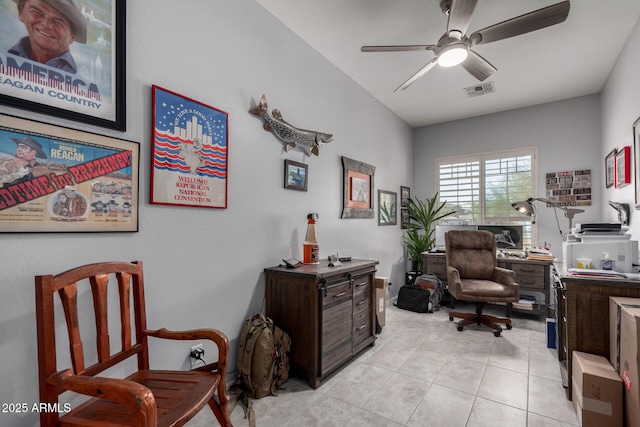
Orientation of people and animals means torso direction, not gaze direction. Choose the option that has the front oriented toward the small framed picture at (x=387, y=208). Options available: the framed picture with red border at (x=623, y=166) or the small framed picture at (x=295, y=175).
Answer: the framed picture with red border

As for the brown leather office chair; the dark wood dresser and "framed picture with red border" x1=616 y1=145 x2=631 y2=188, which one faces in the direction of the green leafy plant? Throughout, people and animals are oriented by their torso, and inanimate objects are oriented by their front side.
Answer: the framed picture with red border

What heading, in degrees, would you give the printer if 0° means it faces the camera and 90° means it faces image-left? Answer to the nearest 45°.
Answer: approximately 90°

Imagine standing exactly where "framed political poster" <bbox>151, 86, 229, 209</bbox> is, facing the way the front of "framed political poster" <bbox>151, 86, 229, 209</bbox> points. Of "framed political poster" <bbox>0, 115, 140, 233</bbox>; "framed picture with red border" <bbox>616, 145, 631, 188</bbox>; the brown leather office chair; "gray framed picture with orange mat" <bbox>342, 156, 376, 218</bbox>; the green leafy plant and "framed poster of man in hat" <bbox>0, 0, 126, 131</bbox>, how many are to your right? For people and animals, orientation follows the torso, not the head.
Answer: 2

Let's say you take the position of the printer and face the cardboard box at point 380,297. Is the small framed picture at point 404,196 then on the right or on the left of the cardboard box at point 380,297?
right

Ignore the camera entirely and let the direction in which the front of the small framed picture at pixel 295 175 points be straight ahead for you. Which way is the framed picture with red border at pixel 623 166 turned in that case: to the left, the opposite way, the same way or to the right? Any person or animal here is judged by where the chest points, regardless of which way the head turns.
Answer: the opposite way

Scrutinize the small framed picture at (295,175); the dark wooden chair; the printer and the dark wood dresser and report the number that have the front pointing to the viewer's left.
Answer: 1

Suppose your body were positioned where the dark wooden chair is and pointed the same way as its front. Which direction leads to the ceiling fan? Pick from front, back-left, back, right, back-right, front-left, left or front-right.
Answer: front-left

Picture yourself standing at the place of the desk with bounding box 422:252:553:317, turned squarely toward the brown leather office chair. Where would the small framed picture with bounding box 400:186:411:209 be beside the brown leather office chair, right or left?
right

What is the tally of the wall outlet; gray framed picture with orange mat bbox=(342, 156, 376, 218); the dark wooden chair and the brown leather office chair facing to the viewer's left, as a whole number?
0

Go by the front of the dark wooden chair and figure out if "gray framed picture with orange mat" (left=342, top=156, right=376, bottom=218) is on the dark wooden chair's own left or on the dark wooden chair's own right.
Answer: on the dark wooden chair's own left

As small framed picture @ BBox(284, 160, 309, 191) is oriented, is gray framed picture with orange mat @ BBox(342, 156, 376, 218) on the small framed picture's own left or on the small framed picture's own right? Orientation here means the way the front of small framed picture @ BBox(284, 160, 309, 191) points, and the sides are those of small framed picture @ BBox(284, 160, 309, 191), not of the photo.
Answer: on the small framed picture's own left

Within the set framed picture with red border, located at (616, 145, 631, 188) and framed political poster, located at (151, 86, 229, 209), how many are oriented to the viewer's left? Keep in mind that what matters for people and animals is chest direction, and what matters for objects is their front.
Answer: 1

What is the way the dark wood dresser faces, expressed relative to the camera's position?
facing the viewer and to the right of the viewer

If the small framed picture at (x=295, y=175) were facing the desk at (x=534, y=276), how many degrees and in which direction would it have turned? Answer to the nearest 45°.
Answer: approximately 45° to its left

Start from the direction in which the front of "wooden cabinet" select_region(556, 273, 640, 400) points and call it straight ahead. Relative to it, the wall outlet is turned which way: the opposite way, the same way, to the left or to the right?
the opposite way

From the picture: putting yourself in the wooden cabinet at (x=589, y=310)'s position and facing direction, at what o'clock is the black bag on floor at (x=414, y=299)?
The black bag on floor is roughly at 1 o'clock from the wooden cabinet.
